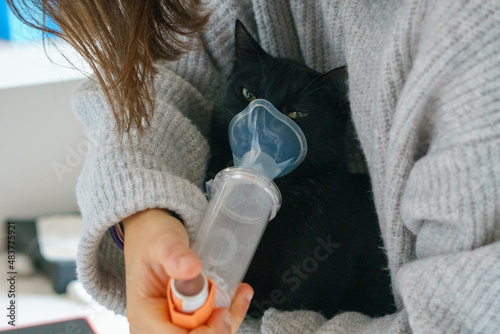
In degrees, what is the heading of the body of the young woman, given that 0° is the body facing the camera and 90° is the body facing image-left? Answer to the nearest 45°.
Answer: approximately 45°

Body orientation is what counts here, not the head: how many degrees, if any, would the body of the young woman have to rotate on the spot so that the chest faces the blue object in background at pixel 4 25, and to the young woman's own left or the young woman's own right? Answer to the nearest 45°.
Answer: approximately 90° to the young woman's own right
